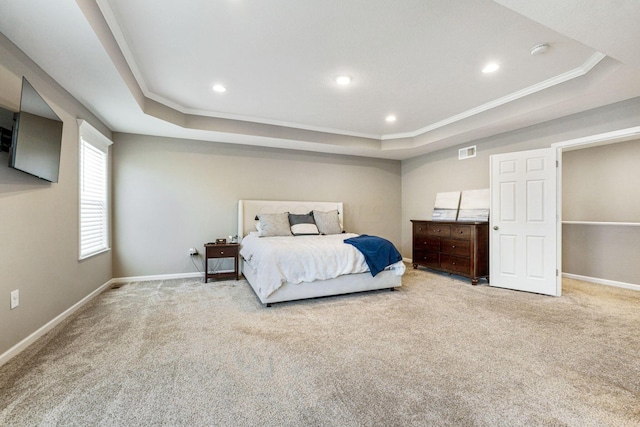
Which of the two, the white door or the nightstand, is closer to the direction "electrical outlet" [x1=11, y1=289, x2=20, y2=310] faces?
the white door

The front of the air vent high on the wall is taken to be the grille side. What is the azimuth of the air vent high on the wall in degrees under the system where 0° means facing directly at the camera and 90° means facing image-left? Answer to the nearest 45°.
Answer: approximately 45°

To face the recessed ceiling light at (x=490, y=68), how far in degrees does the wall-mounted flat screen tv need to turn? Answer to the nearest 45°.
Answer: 0° — it already faces it

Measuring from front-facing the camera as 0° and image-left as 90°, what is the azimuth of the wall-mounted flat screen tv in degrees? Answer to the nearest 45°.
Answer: approximately 315°

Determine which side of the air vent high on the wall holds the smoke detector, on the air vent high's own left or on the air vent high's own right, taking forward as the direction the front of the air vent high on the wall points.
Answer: on the air vent high's own left

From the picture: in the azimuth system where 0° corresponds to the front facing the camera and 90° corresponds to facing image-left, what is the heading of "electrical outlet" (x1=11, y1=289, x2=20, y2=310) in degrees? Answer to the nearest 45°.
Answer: approximately 315°
